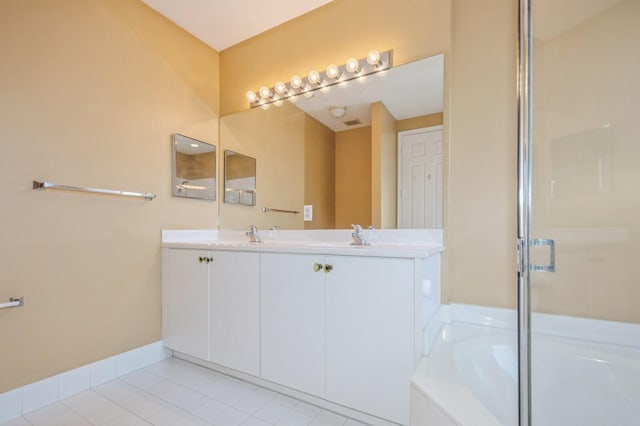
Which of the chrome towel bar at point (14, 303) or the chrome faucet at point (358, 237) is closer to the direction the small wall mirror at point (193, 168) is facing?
the chrome faucet

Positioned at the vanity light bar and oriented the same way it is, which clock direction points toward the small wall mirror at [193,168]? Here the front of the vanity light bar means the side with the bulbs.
The small wall mirror is roughly at 2 o'clock from the vanity light bar.

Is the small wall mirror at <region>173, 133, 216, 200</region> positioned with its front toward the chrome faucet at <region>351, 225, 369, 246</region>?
yes

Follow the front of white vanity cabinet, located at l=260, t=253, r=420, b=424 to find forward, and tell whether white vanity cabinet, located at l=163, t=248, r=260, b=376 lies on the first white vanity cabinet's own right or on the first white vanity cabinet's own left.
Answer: on the first white vanity cabinet's own right

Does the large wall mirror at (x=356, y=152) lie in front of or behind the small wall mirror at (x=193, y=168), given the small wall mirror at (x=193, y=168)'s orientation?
in front

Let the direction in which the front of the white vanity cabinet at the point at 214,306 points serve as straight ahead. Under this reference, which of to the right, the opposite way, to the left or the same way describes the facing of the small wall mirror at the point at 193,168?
to the left

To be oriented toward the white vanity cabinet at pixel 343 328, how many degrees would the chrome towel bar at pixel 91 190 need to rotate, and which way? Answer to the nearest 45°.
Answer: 0° — it already faces it

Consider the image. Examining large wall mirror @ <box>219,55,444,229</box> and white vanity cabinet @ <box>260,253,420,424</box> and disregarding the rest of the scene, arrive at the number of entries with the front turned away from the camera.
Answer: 0

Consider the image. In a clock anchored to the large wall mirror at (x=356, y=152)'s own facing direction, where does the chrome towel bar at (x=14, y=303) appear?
The chrome towel bar is roughly at 1 o'clock from the large wall mirror.

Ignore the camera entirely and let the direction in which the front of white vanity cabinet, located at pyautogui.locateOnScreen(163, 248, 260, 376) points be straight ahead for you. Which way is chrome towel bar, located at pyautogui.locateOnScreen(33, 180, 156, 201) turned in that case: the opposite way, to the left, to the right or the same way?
to the left

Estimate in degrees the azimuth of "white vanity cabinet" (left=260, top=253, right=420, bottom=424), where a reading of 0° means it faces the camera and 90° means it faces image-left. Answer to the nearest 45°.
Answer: approximately 45°
